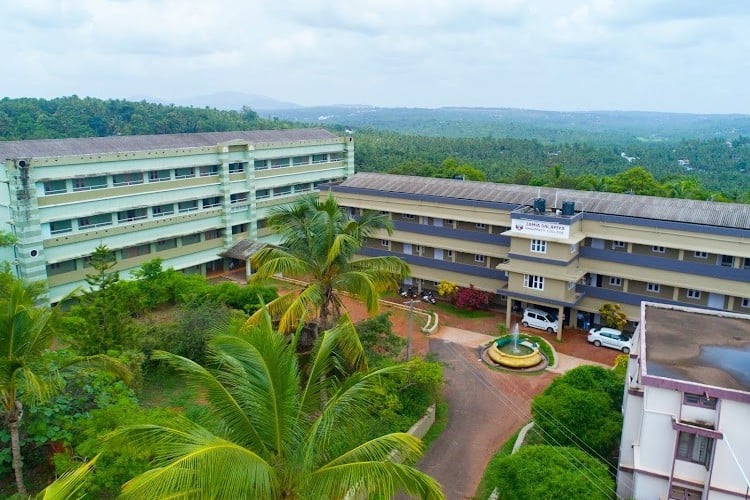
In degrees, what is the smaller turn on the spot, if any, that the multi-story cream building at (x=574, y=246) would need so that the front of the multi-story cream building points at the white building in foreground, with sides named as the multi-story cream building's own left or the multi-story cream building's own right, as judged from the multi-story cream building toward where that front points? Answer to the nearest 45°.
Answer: approximately 45° to the multi-story cream building's own left

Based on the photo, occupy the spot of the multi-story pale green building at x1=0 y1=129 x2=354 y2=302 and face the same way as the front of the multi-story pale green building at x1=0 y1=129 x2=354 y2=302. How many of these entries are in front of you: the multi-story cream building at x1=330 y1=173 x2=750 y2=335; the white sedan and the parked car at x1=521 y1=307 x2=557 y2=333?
3

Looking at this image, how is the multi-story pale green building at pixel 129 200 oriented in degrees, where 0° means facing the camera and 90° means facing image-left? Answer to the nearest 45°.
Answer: approximately 315°

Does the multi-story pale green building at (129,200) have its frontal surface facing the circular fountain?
yes

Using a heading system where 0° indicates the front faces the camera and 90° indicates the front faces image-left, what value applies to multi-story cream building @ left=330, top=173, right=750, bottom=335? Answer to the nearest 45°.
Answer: approximately 45°
